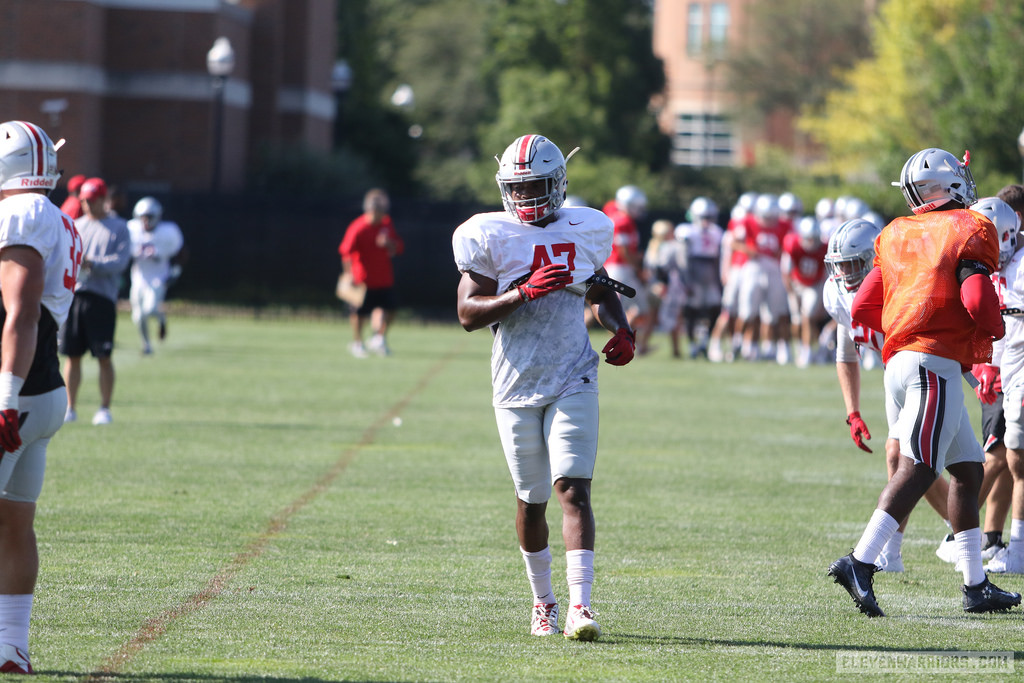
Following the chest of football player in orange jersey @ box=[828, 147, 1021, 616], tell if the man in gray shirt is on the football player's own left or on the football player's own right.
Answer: on the football player's own left

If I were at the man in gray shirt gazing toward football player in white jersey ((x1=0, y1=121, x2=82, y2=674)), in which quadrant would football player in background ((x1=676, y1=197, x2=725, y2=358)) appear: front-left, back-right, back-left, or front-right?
back-left

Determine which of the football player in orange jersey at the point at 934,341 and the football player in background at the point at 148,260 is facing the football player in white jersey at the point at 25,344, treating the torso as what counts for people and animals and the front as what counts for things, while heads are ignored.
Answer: the football player in background at the point at 148,260

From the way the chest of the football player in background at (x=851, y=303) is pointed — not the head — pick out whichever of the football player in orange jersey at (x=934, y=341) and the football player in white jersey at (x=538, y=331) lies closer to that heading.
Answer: the football player in white jersey

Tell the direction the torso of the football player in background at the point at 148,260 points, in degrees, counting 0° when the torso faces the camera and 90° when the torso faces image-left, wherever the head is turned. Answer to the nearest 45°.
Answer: approximately 0°

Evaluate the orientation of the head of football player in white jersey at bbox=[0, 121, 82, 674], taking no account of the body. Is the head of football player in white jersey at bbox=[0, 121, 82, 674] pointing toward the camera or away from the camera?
away from the camera

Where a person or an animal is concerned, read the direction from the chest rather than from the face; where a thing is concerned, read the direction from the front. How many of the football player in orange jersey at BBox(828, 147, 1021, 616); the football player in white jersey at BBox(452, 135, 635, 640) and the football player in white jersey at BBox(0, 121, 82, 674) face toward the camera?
1

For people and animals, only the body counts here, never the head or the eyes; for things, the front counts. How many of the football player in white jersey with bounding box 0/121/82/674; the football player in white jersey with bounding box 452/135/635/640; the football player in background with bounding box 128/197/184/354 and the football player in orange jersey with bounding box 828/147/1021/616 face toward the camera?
2
